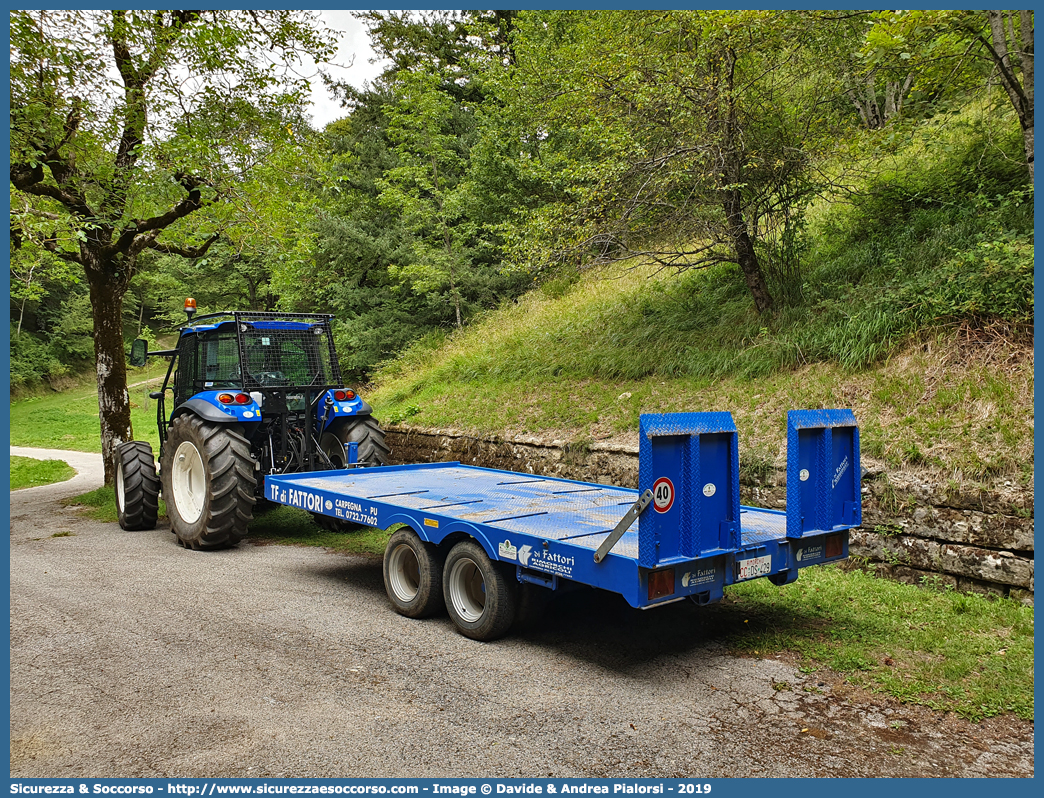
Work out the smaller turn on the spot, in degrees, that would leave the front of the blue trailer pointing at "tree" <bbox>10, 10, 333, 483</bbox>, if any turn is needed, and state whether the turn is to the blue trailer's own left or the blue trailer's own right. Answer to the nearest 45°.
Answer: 0° — it already faces it

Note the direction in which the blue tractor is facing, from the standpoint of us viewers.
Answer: facing away from the viewer and to the left of the viewer

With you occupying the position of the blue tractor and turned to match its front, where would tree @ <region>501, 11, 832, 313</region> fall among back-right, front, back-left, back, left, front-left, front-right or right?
back-right

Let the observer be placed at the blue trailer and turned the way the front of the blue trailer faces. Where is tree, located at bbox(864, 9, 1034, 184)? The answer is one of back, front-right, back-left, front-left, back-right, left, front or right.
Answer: right

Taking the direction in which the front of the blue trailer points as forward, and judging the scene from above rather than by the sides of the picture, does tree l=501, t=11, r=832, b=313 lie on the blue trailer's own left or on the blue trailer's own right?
on the blue trailer's own right

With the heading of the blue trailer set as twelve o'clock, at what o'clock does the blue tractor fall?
The blue tractor is roughly at 12 o'clock from the blue trailer.

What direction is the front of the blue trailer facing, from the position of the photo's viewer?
facing away from the viewer and to the left of the viewer
